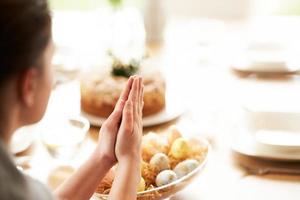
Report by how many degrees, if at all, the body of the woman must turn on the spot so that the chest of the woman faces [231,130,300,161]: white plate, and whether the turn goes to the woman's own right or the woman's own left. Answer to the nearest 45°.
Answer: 0° — they already face it

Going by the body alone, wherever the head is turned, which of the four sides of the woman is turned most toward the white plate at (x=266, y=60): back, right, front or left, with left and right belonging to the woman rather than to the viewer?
front

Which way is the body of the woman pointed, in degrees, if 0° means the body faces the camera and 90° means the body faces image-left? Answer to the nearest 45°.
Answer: approximately 225°

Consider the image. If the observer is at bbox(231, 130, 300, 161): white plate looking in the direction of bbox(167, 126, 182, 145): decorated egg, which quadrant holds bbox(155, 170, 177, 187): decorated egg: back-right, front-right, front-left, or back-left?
front-left

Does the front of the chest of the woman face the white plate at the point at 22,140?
no

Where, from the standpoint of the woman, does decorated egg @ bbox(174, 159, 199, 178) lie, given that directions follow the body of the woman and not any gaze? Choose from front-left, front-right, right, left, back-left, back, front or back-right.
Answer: front

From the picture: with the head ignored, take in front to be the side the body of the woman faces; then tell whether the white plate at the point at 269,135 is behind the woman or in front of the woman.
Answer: in front

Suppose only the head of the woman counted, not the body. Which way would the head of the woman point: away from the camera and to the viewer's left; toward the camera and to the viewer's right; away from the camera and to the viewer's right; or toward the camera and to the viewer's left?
away from the camera and to the viewer's right

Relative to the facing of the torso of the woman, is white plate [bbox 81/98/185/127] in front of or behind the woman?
in front

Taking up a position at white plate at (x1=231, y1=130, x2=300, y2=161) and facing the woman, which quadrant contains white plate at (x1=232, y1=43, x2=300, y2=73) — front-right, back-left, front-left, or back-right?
back-right
